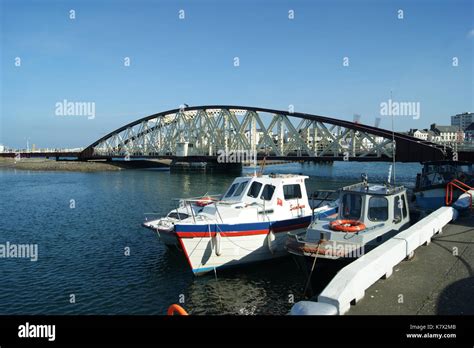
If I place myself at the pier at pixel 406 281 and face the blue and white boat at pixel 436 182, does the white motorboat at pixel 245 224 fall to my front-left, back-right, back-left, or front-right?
front-left

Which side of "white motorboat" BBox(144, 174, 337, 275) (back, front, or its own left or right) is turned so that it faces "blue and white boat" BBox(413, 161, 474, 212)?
back

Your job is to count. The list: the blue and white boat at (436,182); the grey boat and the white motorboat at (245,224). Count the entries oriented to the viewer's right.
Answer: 0

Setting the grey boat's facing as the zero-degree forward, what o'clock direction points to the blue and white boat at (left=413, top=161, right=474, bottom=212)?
The blue and white boat is roughly at 5 o'clock from the grey boat.

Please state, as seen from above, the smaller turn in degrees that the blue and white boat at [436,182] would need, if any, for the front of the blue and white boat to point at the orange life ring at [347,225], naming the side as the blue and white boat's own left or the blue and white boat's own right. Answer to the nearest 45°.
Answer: approximately 45° to the blue and white boat's own left

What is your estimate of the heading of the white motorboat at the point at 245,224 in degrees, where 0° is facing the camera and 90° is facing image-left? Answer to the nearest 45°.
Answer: approximately 45°

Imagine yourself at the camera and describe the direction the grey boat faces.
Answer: facing the viewer and to the left of the viewer

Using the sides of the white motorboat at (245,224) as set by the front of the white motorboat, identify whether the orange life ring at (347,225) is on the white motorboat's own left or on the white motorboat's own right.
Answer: on the white motorboat's own left
